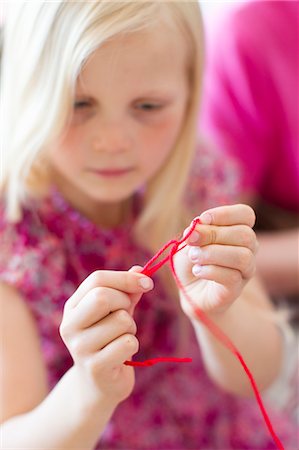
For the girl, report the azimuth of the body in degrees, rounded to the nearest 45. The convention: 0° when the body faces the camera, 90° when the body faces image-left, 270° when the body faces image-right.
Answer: approximately 0°
